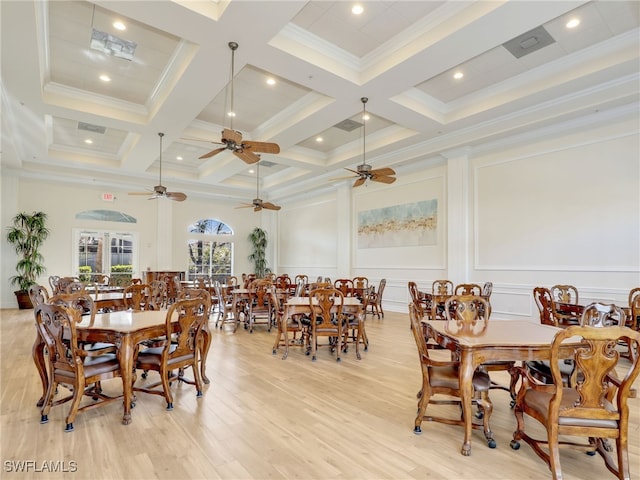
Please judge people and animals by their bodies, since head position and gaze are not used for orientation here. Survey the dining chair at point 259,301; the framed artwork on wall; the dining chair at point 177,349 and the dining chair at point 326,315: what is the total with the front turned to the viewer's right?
0

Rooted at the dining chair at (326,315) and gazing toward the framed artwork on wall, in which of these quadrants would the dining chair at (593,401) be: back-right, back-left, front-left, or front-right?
back-right

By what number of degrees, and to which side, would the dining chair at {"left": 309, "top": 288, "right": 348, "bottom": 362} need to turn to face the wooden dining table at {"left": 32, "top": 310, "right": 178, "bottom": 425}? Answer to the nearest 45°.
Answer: approximately 135° to its left

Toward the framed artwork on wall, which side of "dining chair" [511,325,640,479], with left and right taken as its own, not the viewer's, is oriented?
front

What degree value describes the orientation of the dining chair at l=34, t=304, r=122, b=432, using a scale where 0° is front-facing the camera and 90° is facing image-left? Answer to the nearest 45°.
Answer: approximately 225°

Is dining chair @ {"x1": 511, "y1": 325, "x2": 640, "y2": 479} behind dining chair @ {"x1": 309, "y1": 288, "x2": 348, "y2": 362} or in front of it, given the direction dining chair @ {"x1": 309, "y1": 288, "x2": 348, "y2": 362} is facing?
behind

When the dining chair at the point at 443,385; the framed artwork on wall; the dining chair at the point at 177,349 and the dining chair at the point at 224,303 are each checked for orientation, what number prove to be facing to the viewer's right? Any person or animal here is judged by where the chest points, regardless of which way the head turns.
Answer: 2

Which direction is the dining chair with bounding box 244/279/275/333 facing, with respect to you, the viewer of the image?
facing away from the viewer

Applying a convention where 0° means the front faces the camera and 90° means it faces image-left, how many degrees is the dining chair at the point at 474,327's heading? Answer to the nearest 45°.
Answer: approximately 315°

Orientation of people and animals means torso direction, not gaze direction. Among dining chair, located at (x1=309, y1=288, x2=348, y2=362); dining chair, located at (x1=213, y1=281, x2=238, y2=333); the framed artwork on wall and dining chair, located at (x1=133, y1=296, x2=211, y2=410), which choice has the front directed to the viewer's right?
dining chair, located at (x1=213, y1=281, x2=238, y2=333)

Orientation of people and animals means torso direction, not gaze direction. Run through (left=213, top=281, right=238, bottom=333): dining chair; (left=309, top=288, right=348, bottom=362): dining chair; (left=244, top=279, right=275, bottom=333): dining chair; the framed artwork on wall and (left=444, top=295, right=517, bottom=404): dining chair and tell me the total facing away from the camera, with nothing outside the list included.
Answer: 2

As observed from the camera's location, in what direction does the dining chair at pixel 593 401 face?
facing away from the viewer and to the left of the viewer

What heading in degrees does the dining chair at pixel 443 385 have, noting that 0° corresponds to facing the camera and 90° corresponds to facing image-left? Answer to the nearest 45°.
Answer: approximately 270°

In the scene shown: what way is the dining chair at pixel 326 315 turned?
away from the camera

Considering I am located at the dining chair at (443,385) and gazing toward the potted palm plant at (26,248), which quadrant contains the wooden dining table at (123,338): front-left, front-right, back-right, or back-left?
front-left

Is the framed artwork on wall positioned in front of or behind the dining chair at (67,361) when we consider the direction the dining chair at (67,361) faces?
in front
